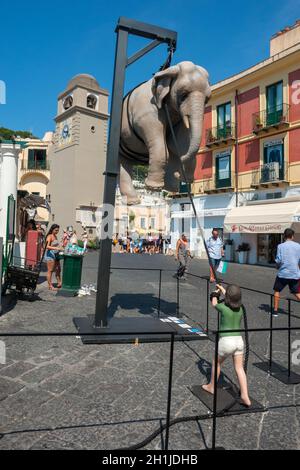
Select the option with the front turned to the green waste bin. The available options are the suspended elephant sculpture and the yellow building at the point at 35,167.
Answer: the yellow building

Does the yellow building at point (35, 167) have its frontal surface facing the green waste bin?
yes

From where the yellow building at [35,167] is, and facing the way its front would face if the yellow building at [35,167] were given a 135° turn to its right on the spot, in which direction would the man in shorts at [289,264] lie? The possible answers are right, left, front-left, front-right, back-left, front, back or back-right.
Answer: back-left

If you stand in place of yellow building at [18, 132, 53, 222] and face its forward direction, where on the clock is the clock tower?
The clock tower is roughly at 11 o'clock from the yellow building.

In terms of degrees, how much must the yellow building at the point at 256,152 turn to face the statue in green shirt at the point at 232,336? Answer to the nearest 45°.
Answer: approximately 45° to its left

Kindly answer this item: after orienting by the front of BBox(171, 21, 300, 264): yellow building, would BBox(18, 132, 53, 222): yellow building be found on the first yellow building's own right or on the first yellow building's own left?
on the first yellow building's own right

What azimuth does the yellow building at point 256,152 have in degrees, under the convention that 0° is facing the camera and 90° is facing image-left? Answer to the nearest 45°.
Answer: approximately 45°

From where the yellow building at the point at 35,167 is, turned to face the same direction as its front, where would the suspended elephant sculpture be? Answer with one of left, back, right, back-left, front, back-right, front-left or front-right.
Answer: front

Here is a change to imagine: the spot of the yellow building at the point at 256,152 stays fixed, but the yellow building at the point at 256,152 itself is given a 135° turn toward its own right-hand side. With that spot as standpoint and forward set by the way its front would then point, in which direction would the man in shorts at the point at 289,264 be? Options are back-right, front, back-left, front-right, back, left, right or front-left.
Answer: back

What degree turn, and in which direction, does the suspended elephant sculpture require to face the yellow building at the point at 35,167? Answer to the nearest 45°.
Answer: approximately 135° to its left

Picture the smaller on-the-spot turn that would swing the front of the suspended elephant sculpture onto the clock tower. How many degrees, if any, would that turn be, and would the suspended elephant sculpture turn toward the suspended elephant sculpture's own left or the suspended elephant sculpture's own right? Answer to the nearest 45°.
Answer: approximately 135° to the suspended elephant sculpture's own left

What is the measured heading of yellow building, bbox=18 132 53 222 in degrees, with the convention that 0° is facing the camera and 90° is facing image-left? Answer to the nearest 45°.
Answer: approximately 0°

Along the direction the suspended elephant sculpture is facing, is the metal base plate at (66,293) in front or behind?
behind
